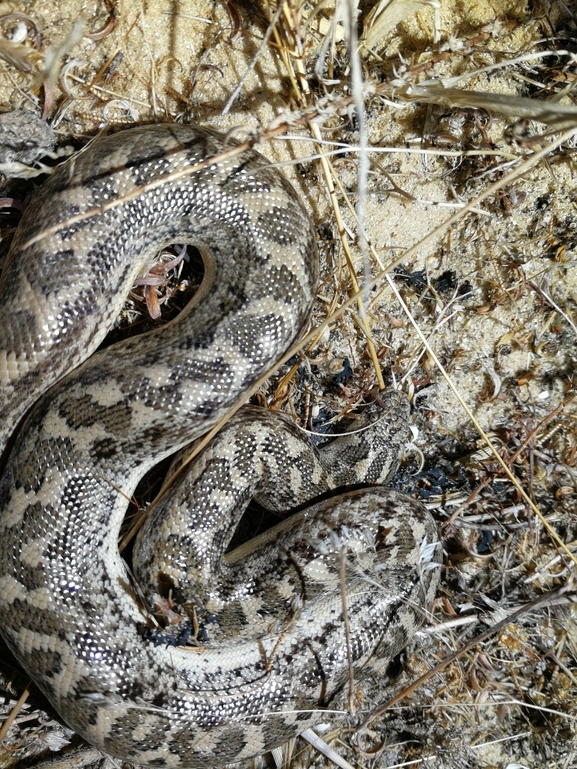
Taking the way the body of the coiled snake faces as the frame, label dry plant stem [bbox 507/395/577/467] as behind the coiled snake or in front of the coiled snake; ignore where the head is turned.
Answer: in front
